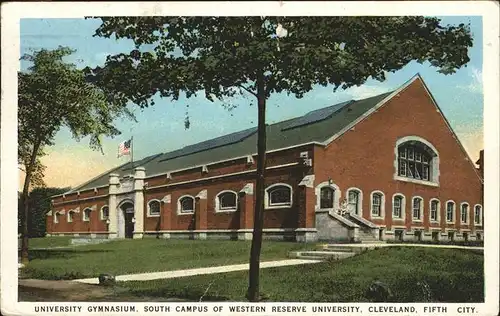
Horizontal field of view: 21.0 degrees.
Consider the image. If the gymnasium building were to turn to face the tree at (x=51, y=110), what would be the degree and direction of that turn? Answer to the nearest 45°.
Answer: approximately 45° to its right

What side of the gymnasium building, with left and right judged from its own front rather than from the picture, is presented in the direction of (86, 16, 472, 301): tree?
front

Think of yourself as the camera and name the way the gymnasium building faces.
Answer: facing the viewer and to the left of the viewer
